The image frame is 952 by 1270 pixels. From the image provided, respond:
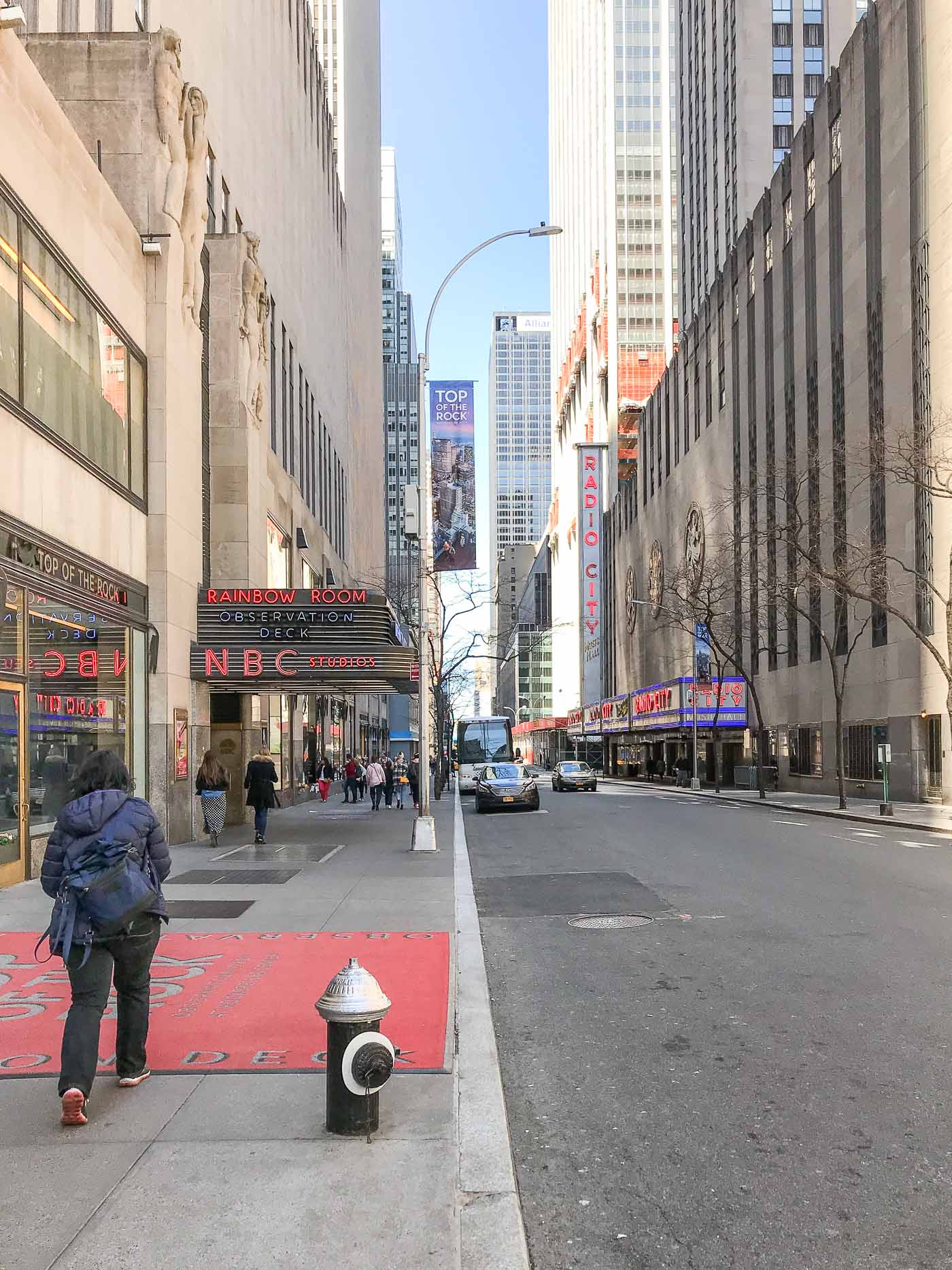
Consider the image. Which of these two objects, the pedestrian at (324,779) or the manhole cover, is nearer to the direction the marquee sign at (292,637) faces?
the manhole cover

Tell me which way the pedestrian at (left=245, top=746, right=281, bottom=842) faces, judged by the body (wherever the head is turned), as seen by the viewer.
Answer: away from the camera

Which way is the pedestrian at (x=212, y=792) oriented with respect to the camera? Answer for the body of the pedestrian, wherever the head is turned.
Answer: away from the camera

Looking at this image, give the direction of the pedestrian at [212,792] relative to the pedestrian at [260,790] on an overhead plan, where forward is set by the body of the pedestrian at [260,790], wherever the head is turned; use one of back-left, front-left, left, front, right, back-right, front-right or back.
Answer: back-left

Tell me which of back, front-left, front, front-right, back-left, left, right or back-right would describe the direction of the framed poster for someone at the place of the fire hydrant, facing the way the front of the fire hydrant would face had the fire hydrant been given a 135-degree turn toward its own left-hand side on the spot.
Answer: front

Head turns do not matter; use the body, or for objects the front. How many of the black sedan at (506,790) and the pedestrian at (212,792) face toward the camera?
1

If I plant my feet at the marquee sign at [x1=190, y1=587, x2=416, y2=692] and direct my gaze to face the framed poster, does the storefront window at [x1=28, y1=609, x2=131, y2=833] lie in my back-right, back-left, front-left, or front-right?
front-left

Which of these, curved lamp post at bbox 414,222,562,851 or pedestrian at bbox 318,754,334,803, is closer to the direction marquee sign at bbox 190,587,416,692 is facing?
the curved lamp post

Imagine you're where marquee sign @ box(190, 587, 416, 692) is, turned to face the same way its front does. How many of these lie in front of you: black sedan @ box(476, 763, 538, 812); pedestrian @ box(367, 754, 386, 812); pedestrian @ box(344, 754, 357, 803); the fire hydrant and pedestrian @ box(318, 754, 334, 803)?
1

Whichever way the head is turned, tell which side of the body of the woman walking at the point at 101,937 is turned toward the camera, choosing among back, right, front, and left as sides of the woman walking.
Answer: back

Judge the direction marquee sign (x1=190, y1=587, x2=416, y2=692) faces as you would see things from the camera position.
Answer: facing the viewer

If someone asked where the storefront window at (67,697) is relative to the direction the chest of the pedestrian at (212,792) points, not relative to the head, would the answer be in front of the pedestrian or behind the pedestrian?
behind

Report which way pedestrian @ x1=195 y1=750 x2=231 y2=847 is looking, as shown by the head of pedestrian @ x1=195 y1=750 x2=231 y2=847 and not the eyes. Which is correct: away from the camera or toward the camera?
away from the camera
